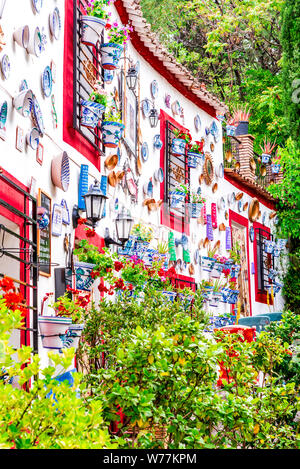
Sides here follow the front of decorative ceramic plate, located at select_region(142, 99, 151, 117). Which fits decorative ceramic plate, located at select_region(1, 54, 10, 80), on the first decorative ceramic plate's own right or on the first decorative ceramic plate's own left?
on the first decorative ceramic plate's own right

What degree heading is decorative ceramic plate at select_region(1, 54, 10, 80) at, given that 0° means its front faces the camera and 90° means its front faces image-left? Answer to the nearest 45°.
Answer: approximately 315°

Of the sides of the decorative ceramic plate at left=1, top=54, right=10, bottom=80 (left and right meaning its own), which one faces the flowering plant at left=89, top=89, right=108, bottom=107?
left

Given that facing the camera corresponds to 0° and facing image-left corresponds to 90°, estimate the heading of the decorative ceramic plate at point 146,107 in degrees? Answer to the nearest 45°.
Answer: approximately 315°

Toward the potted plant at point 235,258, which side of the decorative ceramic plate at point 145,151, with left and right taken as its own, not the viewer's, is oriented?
left

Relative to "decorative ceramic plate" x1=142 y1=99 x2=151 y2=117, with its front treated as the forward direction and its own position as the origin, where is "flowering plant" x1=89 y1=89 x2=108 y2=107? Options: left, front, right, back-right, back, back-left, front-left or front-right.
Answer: front-right

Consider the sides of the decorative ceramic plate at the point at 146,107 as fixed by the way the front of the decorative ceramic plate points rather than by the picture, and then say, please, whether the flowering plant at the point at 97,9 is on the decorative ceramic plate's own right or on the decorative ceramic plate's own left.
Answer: on the decorative ceramic plate's own right
